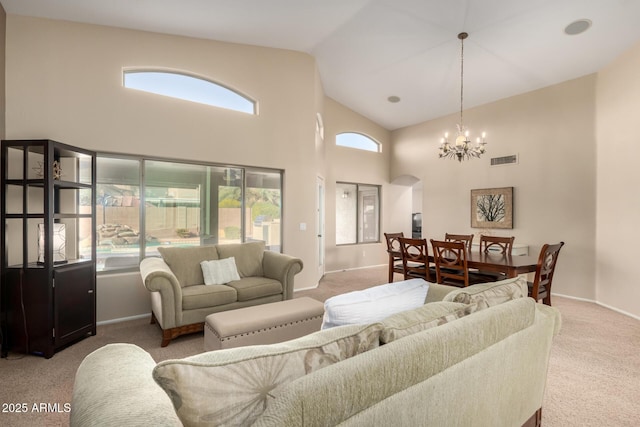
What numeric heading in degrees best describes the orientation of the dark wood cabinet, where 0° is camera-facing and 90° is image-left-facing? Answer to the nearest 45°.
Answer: approximately 315°

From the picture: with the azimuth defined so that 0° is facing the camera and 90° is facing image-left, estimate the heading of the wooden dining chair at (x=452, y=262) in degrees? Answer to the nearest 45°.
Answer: approximately 225°

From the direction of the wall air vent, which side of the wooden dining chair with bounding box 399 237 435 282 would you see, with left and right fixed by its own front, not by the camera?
front

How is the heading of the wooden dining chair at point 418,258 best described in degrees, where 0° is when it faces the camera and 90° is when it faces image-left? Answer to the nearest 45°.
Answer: approximately 225°

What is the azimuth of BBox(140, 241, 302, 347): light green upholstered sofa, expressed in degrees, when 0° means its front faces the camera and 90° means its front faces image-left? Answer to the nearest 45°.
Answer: approximately 315°

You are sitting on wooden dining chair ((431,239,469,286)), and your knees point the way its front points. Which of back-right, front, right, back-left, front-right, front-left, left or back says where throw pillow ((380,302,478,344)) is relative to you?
back-right

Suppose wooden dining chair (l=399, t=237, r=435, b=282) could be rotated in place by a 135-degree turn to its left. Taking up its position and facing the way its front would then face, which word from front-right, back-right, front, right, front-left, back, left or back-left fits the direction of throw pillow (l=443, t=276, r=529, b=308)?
left

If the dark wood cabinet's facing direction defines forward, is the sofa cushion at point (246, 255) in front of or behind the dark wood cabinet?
in front

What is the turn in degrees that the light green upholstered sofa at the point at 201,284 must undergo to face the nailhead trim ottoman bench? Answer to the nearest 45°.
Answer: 0° — it already faces it

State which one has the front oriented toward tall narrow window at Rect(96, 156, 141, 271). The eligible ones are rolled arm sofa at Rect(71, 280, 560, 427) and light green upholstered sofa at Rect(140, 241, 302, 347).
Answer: the rolled arm sofa

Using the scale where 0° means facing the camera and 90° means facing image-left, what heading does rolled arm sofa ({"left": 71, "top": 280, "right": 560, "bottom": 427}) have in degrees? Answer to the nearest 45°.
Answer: approximately 135°

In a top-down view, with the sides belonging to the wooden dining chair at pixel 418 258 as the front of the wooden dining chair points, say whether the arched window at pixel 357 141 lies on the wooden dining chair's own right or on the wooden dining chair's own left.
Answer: on the wooden dining chair's own left
